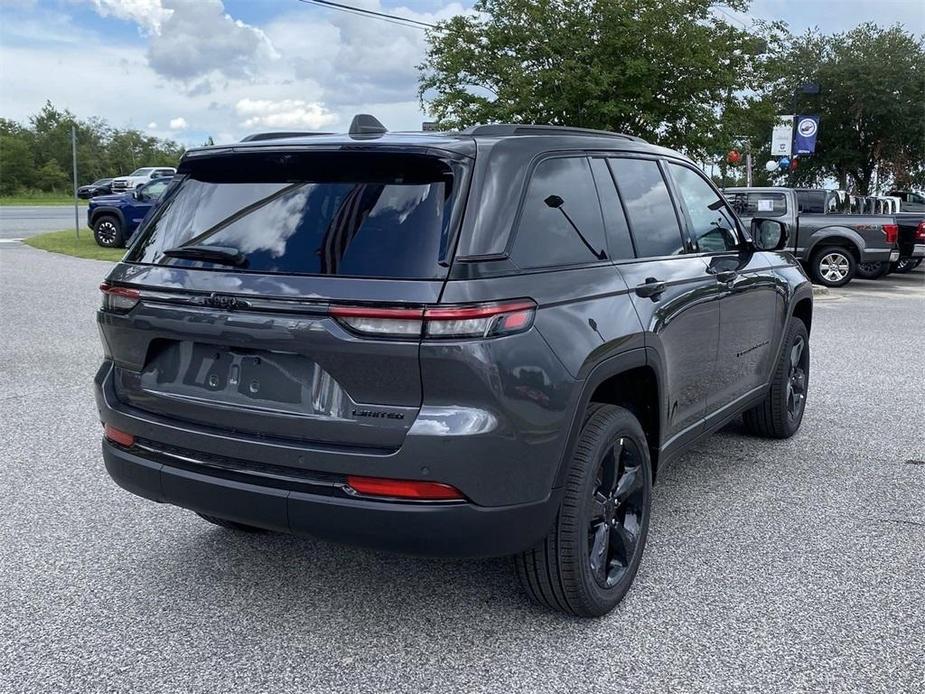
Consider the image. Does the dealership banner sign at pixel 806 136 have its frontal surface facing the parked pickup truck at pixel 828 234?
yes

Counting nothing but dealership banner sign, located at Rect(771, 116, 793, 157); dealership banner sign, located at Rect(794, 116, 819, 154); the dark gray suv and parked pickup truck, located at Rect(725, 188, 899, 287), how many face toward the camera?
2

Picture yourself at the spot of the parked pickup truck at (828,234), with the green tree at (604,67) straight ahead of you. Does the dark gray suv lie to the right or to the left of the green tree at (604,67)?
left

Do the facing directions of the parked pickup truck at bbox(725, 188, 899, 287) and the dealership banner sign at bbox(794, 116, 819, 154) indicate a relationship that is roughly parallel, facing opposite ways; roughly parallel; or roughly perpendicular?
roughly perpendicular

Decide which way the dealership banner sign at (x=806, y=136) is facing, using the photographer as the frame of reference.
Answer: facing the viewer

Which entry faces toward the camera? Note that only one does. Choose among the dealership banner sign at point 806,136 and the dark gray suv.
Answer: the dealership banner sign

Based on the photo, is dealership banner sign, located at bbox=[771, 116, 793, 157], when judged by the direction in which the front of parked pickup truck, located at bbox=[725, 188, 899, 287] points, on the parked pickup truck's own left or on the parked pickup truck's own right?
on the parked pickup truck's own right

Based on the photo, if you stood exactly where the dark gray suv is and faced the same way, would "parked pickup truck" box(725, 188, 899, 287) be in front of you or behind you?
in front

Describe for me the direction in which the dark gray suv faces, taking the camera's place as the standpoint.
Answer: facing away from the viewer and to the right of the viewer

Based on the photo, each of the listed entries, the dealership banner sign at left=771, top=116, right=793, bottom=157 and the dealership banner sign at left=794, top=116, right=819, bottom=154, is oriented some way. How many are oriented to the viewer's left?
0

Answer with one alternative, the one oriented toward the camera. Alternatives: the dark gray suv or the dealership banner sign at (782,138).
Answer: the dealership banner sign

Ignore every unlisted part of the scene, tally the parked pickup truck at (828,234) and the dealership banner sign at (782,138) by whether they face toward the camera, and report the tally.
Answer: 1

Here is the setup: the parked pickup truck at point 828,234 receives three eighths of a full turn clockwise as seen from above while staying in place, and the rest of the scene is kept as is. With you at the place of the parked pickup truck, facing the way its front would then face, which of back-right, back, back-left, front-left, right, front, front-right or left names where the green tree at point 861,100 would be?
front-left

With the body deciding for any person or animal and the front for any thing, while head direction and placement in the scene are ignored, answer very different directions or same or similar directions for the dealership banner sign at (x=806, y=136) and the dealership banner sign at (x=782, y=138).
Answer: same or similar directions

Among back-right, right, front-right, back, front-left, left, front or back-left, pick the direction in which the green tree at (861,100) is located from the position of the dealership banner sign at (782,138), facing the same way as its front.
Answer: back

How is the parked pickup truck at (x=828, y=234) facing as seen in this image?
to the viewer's left
